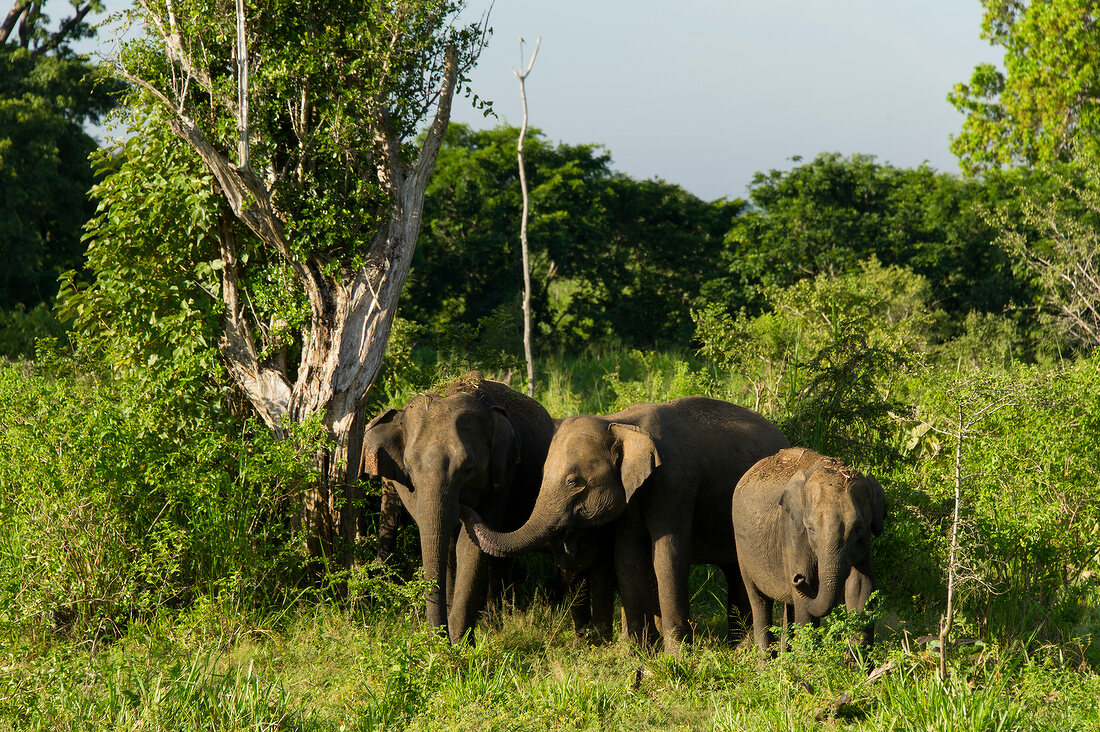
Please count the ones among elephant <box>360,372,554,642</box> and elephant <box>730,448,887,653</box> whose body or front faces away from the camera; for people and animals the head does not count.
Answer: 0

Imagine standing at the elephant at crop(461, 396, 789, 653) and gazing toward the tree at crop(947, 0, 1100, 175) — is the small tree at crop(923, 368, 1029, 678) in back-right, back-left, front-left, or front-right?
front-right

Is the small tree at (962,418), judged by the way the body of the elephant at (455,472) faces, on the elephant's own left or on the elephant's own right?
on the elephant's own left

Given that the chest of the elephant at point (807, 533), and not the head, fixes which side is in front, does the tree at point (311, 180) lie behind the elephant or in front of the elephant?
behind

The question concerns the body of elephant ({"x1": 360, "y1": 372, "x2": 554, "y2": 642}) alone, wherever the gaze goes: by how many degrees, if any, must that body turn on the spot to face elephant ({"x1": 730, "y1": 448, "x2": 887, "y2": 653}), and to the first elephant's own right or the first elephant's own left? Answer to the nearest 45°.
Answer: approximately 90° to the first elephant's own left

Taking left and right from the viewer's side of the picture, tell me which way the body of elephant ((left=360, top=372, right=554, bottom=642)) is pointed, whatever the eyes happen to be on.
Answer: facing the viewer and to the left of the viewer

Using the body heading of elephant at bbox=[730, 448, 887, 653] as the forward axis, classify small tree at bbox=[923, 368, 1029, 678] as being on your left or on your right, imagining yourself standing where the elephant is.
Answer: on your left

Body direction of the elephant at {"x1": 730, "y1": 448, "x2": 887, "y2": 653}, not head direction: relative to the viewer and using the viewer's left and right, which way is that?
facing the viewer and to the right of the viewer

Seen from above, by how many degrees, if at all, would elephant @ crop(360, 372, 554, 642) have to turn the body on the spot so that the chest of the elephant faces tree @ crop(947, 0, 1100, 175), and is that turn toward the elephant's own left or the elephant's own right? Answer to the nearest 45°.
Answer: approximately 180°
